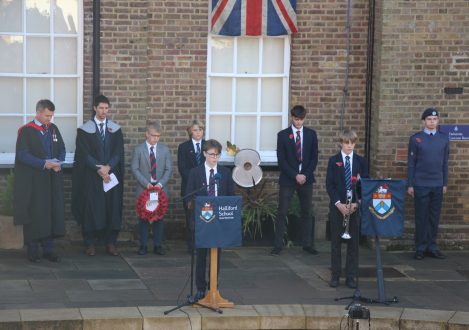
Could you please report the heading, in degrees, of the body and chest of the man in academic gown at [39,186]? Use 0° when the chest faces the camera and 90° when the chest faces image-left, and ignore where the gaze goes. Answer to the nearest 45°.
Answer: approximately 315°

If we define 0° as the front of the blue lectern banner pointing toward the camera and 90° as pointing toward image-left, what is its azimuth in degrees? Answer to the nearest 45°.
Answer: approximately 0°

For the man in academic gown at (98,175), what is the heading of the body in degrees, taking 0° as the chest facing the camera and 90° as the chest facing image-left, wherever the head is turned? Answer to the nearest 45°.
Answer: approximately 0°

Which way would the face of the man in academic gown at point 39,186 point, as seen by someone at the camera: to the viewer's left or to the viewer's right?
to the viewer's right

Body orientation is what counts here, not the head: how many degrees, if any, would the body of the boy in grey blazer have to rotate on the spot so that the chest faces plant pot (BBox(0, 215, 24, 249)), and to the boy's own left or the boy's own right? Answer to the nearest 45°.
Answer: approximately 90° to the boy's own right
